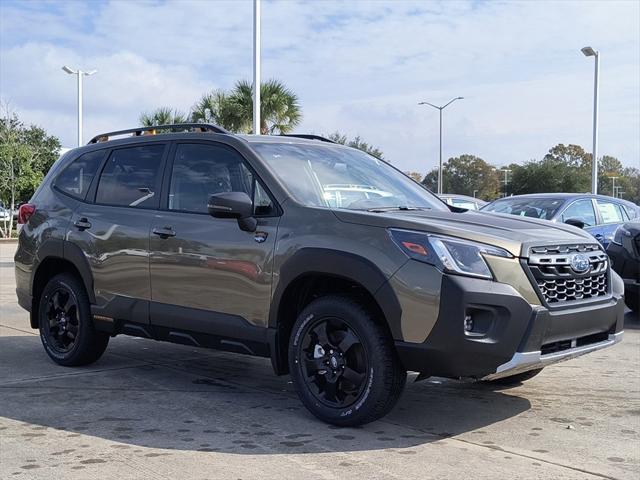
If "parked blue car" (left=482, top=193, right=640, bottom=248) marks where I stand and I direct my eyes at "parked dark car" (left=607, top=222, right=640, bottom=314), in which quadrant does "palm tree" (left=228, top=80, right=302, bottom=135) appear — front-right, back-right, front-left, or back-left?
back-right

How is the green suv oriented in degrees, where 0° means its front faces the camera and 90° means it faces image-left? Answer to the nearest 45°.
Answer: approximately 315°

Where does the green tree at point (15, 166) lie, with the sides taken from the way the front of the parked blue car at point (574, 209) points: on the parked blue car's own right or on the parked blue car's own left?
on the parked blue car's own right

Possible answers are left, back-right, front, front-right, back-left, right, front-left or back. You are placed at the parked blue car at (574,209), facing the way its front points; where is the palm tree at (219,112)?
right

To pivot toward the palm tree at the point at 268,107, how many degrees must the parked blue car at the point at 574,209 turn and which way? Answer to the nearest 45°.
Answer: approximately 90° to its right

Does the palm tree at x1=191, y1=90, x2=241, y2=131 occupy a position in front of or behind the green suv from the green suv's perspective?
behind

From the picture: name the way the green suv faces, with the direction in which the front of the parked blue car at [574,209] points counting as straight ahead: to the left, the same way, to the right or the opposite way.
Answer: to the left

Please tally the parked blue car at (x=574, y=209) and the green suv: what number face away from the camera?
0

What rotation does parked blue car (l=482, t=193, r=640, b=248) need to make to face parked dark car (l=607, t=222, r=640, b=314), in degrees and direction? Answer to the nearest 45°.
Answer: approximately 45° to its left

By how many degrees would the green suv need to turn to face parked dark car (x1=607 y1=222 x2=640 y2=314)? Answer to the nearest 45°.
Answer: approximately 90° to its left

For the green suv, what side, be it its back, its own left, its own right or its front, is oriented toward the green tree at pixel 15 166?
back

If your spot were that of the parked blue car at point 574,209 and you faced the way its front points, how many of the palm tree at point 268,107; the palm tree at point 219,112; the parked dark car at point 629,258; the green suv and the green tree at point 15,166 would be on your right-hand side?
3

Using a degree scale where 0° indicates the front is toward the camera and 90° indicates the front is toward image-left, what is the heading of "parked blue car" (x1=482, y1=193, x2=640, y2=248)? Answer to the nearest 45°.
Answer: approximately 45°
